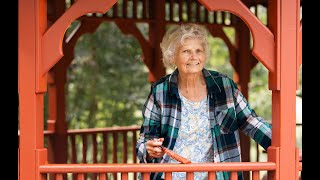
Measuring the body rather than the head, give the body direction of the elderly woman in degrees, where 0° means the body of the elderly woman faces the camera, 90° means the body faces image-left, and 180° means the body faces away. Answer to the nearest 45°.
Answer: approximately 0°
